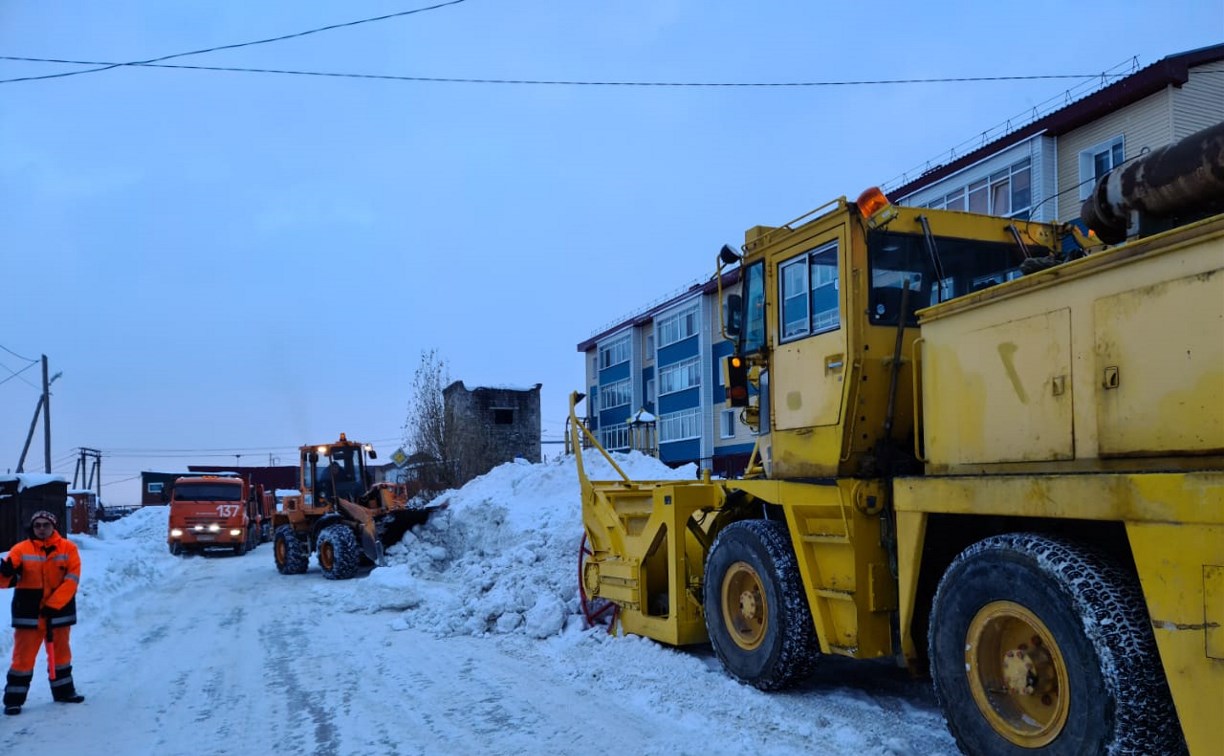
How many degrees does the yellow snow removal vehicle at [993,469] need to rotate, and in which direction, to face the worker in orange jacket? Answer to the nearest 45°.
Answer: approximately 45° to its left

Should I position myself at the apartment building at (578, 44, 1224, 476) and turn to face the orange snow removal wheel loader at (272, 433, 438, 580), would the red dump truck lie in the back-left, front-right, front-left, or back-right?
front-right

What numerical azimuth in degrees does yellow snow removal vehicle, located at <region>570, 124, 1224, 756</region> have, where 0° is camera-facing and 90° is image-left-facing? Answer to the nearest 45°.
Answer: approximately 135°

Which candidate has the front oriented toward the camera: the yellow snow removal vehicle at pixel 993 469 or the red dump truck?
the red dump truck

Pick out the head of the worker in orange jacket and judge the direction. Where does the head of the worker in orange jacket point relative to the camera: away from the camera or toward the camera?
toward the camera

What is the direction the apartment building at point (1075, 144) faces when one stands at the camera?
facing the viewer and to the left of the viewer

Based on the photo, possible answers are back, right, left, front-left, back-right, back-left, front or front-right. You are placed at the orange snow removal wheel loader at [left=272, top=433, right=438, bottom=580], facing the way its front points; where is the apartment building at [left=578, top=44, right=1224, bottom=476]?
front-left

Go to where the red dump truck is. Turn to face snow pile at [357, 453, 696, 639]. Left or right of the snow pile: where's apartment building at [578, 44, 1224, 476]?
left

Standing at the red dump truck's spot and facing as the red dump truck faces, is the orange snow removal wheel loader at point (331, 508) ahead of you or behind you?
ahead

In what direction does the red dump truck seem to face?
toward the camera

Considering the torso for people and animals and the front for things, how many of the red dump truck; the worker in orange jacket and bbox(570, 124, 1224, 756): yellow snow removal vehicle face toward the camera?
2

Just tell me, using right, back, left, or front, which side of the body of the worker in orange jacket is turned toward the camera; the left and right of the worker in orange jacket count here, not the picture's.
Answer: front

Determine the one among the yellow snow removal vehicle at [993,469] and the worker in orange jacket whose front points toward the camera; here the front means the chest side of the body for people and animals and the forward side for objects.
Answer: the worker in orange jacket

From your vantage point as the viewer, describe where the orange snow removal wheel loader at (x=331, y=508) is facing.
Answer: facing the viewer and to the right of the viewer

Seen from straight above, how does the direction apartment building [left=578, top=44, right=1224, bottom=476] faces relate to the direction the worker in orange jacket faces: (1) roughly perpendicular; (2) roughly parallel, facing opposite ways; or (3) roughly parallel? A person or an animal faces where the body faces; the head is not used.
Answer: roughly perpendicular
